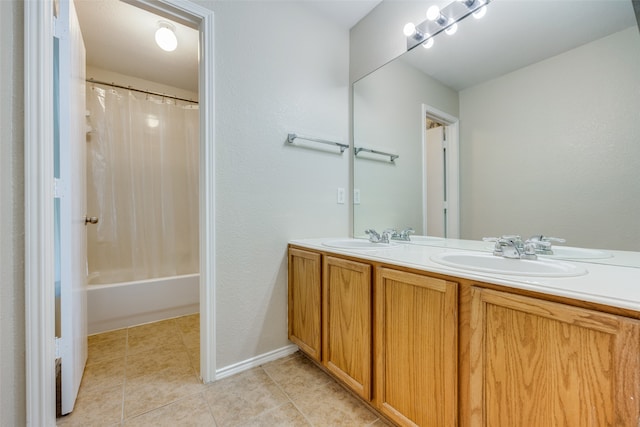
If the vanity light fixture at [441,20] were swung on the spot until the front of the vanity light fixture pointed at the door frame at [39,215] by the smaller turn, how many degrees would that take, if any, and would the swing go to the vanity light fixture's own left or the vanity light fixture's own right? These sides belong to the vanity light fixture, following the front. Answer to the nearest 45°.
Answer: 0° — it already faces it

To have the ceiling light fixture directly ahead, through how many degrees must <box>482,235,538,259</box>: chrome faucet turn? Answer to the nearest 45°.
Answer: approximately 45° to its right

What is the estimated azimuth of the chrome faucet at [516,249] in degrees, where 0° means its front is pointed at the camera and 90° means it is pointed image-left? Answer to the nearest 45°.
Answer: approximately 45°

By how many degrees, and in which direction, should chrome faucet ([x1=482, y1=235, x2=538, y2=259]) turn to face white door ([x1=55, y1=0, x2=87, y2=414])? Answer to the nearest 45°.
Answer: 0° — it already faces it

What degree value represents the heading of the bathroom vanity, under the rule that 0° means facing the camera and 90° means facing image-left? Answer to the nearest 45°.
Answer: approximately 45°
